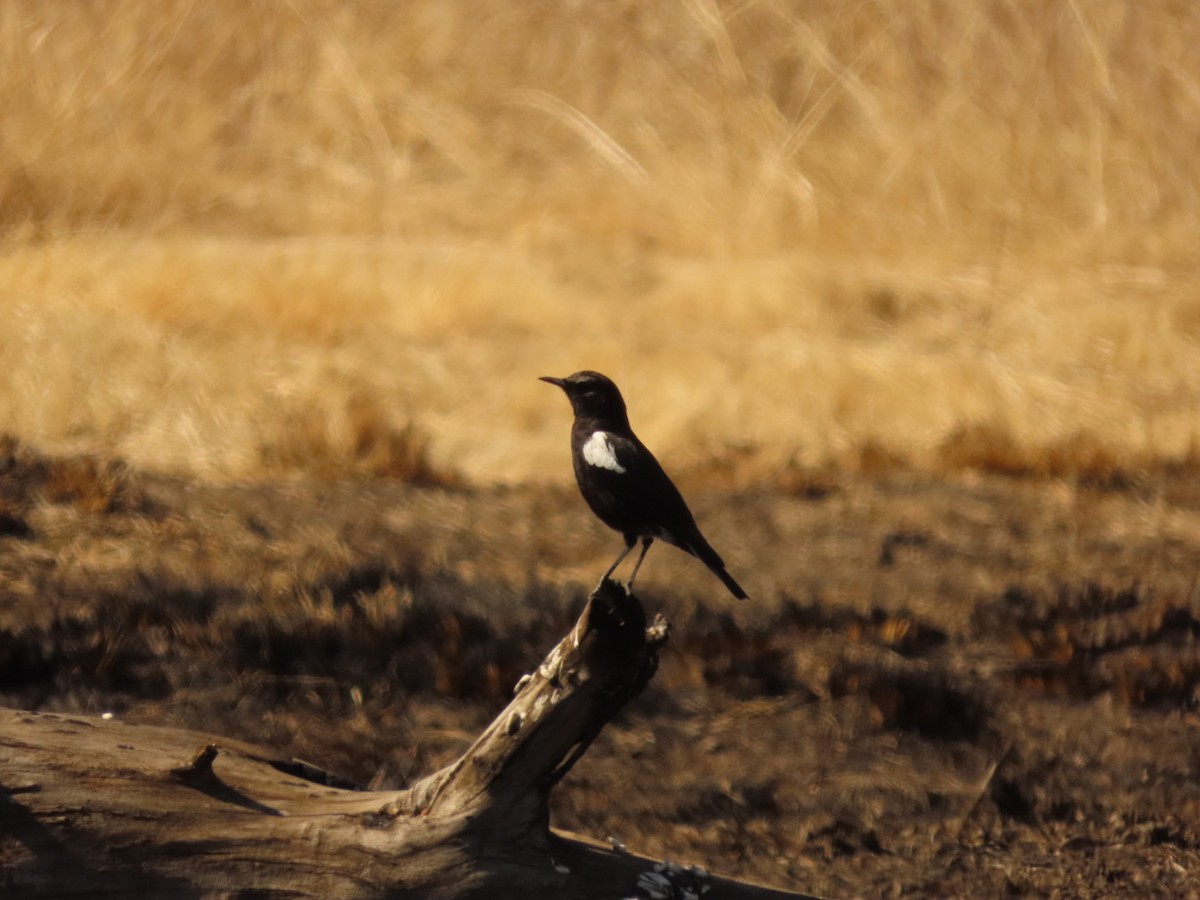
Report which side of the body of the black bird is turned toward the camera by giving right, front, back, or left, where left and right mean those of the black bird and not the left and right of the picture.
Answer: left
